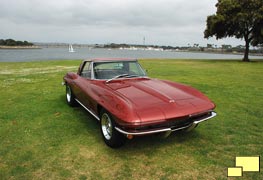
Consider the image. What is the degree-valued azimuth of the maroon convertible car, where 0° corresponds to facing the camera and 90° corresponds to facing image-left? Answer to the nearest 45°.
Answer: approximately 315°

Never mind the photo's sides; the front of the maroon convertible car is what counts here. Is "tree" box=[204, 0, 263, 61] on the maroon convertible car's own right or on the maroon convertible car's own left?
on the maroon convertible car's own left
